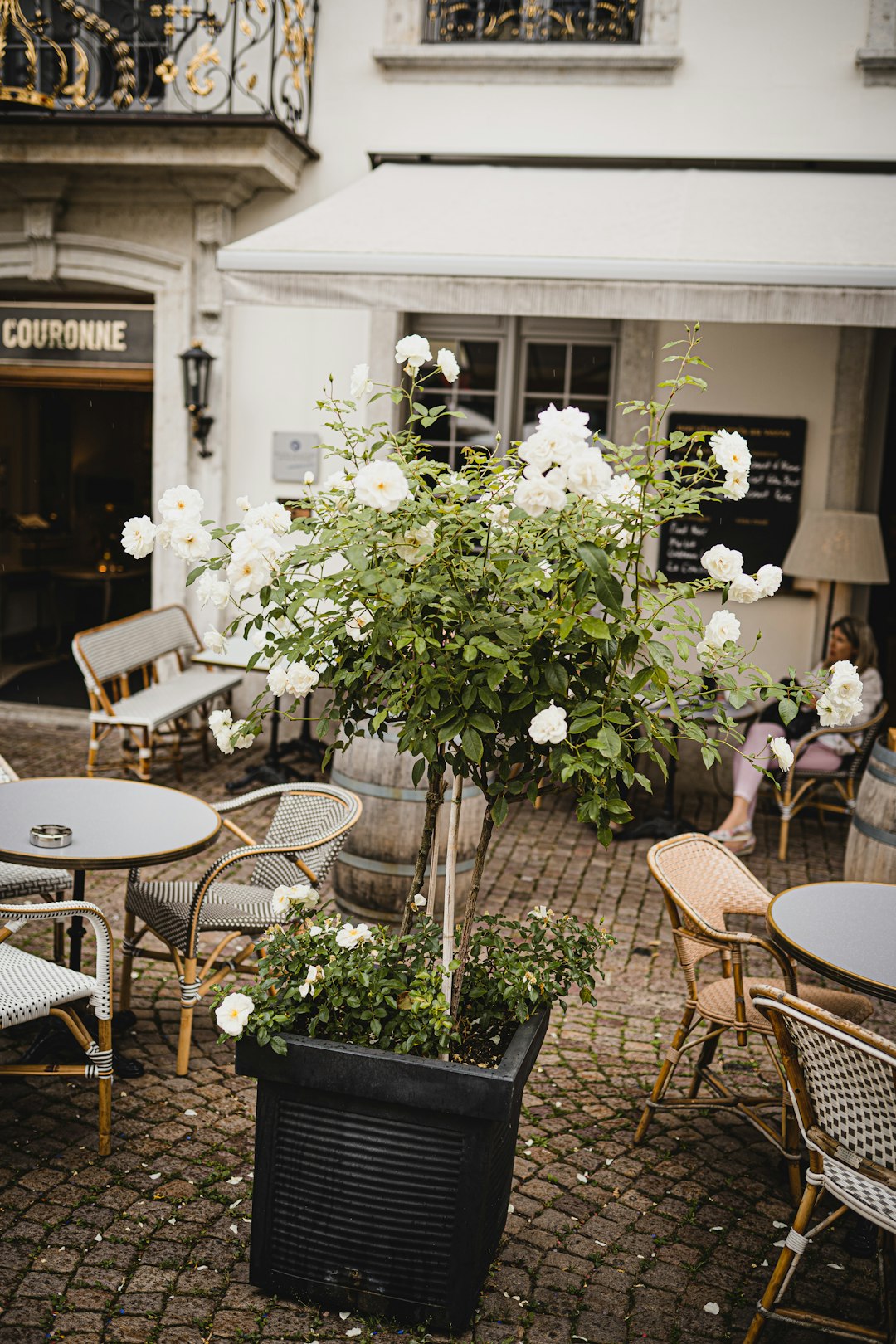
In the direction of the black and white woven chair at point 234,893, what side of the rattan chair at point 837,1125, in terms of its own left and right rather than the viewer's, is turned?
left

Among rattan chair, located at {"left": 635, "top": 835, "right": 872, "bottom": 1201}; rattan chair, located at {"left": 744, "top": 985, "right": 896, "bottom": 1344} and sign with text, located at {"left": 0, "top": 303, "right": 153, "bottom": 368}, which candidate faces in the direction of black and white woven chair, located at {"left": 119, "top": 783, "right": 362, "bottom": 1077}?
the sign with text

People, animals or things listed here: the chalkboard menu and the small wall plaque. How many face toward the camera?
2

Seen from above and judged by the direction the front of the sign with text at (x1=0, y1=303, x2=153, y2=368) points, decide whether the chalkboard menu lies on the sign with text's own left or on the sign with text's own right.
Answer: on the sign with text's own left

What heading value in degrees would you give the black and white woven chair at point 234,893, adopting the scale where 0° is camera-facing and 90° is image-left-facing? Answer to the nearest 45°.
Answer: approximately 45°

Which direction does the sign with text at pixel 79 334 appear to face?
toward the camera

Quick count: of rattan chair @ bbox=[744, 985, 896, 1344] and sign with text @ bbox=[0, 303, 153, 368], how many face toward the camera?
1

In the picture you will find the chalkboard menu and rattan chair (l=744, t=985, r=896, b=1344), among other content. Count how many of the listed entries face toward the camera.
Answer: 1

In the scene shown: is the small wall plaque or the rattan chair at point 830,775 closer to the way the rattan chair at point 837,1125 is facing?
the rattan chair

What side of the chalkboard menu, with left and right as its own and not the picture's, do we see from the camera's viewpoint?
front

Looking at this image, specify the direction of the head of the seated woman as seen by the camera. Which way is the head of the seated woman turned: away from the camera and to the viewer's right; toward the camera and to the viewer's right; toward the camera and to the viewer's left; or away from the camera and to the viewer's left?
toward the camera and to the viewer's left

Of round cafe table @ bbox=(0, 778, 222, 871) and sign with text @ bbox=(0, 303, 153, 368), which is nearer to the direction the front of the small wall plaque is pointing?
the round cafe table

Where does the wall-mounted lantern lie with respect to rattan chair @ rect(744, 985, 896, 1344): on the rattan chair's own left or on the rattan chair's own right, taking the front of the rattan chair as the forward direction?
on the rattan chair's own left

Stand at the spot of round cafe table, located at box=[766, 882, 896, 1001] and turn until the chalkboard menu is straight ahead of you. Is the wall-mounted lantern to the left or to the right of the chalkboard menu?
left

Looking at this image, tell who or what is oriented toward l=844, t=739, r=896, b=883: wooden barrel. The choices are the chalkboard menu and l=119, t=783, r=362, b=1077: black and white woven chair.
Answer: the chalkboard menu

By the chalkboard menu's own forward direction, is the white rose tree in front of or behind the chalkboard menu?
in front

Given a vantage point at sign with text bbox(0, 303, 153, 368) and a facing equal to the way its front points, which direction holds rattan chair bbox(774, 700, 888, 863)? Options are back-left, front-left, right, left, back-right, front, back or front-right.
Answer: front-left
